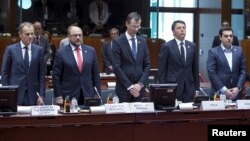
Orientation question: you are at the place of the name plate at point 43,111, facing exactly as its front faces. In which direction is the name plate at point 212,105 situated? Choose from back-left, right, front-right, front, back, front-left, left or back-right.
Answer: left

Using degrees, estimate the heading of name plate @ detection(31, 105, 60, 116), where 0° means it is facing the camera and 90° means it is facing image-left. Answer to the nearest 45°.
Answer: approximately 0°

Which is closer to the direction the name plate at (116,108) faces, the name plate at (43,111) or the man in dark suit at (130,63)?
the name plate

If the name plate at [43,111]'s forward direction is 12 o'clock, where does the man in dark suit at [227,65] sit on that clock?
The man in dark suit is roughly at 8 o'clock from the name plate.

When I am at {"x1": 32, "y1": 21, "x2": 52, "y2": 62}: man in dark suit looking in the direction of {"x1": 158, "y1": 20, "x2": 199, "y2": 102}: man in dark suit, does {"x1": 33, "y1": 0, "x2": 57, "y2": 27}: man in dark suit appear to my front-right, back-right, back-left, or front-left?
back-left

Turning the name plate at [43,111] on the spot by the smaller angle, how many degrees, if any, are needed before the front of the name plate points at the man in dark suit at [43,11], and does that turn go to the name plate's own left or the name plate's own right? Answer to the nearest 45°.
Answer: approximately 180°

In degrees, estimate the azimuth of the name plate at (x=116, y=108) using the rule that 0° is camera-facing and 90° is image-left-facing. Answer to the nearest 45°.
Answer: approximately 0°

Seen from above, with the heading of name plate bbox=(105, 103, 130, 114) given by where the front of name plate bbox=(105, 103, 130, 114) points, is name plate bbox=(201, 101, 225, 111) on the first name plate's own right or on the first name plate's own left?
on the first name plate's own left

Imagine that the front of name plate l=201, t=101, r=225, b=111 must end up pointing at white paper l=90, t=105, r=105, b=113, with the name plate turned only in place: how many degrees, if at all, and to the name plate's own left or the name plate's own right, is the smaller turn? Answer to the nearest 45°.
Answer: approximately 90° to the name plate's own right

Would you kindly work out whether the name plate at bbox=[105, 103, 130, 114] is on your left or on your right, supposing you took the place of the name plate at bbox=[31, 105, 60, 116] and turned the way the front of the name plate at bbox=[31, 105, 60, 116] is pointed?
on your left
